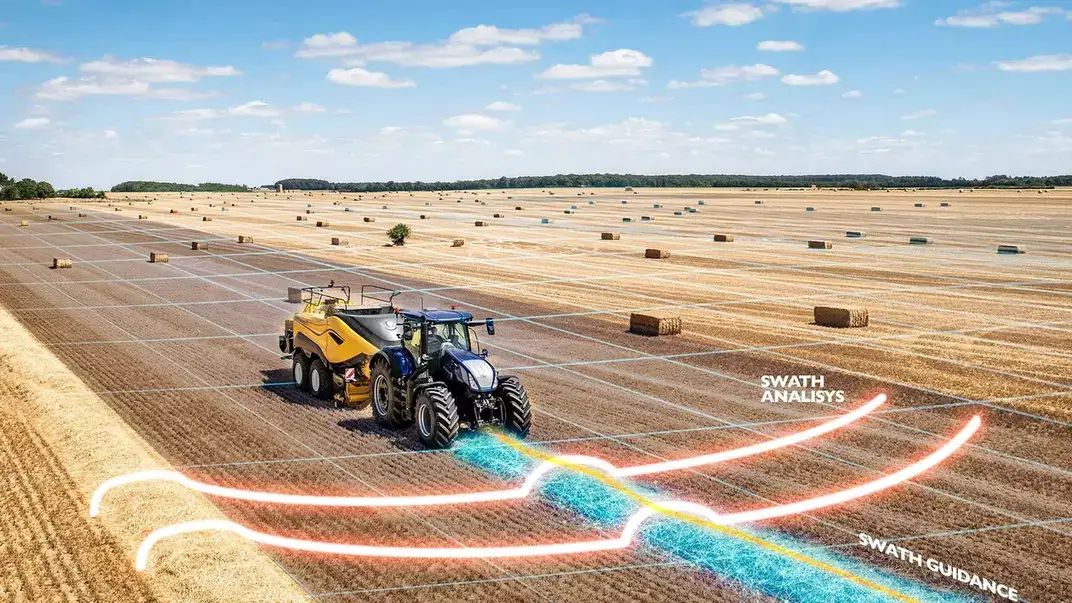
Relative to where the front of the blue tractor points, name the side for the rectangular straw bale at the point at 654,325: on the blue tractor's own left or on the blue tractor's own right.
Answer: on the blue tractor's own left

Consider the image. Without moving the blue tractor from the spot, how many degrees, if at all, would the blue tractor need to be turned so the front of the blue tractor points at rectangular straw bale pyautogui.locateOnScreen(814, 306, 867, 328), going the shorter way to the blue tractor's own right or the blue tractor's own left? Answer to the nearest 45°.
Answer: approximately 90° to the blue tractor's own left

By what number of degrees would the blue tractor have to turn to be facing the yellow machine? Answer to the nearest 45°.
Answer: approximately 180°

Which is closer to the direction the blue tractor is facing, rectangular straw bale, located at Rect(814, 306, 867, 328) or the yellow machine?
the rectangular straw bale

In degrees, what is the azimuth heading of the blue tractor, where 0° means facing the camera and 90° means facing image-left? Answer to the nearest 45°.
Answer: approximately 315°
